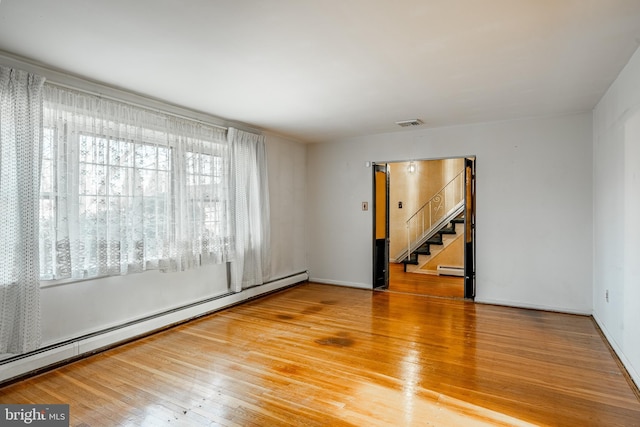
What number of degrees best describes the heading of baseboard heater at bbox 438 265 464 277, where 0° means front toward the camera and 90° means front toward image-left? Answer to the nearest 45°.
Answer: approximately 0°

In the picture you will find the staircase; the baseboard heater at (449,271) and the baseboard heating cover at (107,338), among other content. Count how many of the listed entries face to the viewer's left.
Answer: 1

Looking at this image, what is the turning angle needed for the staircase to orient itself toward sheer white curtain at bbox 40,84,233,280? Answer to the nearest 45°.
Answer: approximately 45° to its left

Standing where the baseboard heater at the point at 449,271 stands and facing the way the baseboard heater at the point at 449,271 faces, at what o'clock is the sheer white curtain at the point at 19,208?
The sheer white curtain is roughly at 1 o'clock from the baseboard heater.

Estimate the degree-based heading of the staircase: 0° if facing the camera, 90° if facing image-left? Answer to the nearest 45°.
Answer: approximately 90°

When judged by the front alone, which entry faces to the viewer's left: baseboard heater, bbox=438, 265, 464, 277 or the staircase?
the staircase

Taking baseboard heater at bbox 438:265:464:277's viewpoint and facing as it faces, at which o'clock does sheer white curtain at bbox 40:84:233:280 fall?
The sheer white curtain is roughly at 1 o'clock from the baseboard heater.

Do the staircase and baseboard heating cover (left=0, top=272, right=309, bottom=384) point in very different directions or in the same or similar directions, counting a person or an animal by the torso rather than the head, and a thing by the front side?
very different directions

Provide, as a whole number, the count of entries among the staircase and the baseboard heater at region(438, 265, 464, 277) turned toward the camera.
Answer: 1

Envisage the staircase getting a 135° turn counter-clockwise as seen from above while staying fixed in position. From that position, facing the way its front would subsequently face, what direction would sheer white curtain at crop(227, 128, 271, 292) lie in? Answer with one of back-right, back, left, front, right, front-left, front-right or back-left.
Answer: right

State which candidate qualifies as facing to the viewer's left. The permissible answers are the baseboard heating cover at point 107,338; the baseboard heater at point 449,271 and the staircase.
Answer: the staircase

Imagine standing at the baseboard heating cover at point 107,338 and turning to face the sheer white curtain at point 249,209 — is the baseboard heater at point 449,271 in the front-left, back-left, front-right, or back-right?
front-right

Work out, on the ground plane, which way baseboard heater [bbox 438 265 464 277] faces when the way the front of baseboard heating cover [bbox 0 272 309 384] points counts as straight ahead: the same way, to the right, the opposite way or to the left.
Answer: to the right

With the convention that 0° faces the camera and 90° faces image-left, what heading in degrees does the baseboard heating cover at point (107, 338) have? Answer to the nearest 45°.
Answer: approximately 315°

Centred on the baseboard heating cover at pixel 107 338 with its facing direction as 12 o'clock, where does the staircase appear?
The staircase is roughly at 10 o'clock from the baseboard heating cover.
